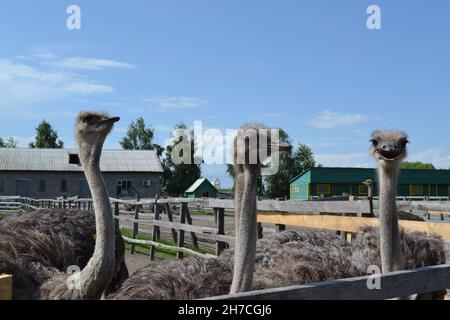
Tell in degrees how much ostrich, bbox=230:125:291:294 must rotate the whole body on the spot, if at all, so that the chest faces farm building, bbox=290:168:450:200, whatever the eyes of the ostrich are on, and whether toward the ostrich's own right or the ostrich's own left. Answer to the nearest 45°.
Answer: approximately 90° to the ostrich's own left

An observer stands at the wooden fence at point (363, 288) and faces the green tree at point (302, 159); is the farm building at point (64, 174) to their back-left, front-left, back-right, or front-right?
front-left

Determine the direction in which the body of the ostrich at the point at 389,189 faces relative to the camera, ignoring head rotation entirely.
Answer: toward the camera

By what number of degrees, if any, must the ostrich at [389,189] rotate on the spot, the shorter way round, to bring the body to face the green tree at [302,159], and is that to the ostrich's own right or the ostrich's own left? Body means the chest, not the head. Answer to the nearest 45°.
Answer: approximately 180°

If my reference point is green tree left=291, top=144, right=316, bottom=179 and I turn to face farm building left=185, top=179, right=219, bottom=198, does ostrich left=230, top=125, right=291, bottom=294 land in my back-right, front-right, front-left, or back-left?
front-left

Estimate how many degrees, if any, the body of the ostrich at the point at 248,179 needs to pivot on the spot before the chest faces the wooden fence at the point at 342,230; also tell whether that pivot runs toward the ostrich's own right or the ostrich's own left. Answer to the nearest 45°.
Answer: approximately 90° to the ostrich's own left

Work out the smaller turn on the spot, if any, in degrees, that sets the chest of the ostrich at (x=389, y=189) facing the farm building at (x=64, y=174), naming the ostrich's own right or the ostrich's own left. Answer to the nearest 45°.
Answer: approximately 135° to the ostrich's own right
